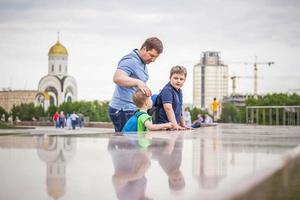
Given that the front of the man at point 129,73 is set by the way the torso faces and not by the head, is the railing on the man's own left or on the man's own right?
on the man's own left

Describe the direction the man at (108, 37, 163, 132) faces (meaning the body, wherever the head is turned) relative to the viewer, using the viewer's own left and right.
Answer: facing to the right of the viewer

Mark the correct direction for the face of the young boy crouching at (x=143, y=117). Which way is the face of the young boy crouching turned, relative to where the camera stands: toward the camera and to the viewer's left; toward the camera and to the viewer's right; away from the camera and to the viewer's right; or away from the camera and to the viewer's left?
away from the camera and to the viewer's right
